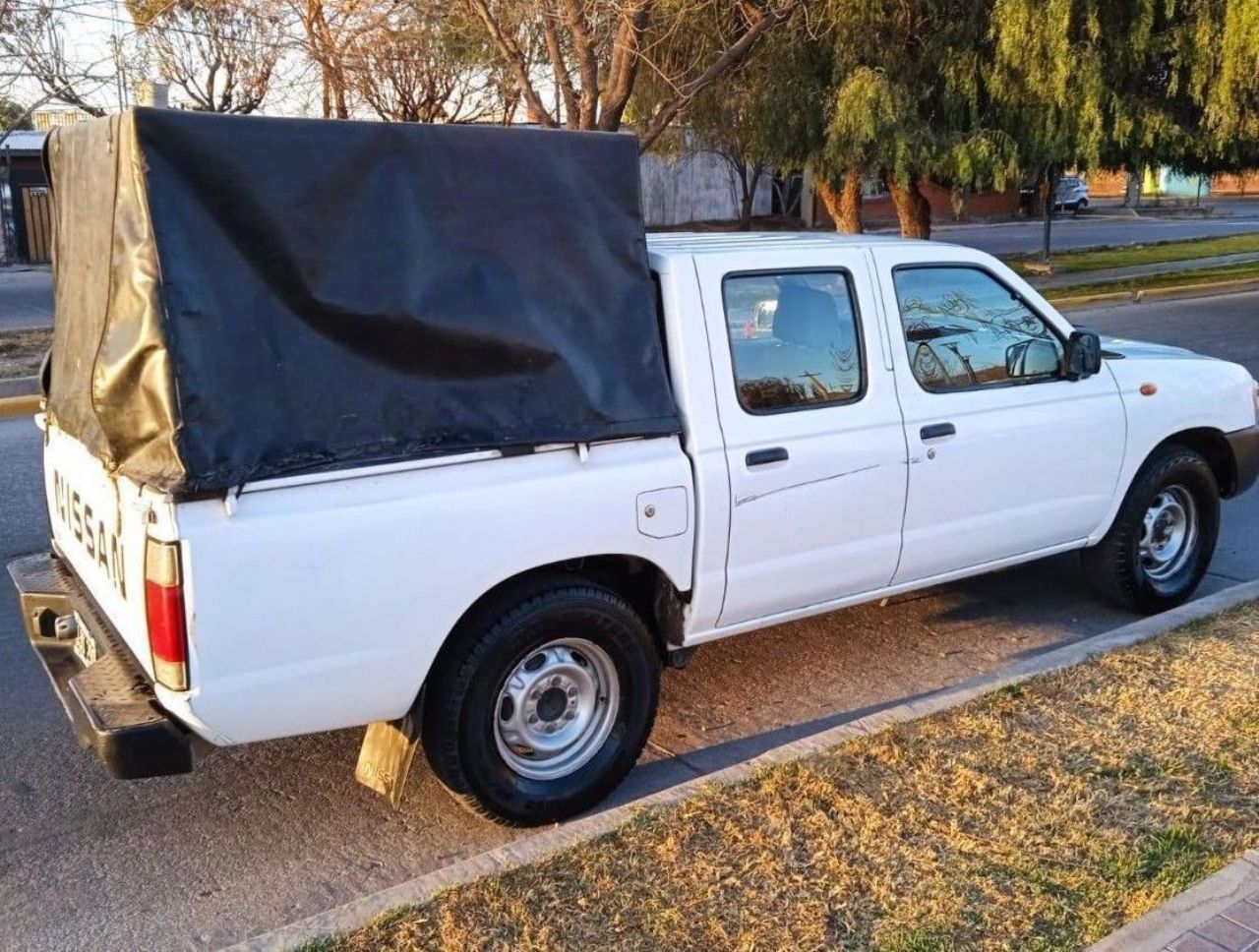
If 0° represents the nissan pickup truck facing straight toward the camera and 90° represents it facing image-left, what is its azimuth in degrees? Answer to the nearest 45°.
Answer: approximately 225°

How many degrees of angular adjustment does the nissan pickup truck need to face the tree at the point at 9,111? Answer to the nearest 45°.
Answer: approximately 90° to its left

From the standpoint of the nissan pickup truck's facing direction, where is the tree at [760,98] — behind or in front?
in front

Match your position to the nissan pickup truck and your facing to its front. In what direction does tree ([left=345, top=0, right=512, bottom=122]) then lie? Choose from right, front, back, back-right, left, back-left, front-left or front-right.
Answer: front-left

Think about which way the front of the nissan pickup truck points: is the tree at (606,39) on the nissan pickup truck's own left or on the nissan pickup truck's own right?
on the nissan pickup truck's own left

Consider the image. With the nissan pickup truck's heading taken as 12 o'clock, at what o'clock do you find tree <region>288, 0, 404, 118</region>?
The tree is roughly at 10 o'clock from the nissan pickup truck.

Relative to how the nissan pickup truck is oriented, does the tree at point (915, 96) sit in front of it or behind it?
in front
